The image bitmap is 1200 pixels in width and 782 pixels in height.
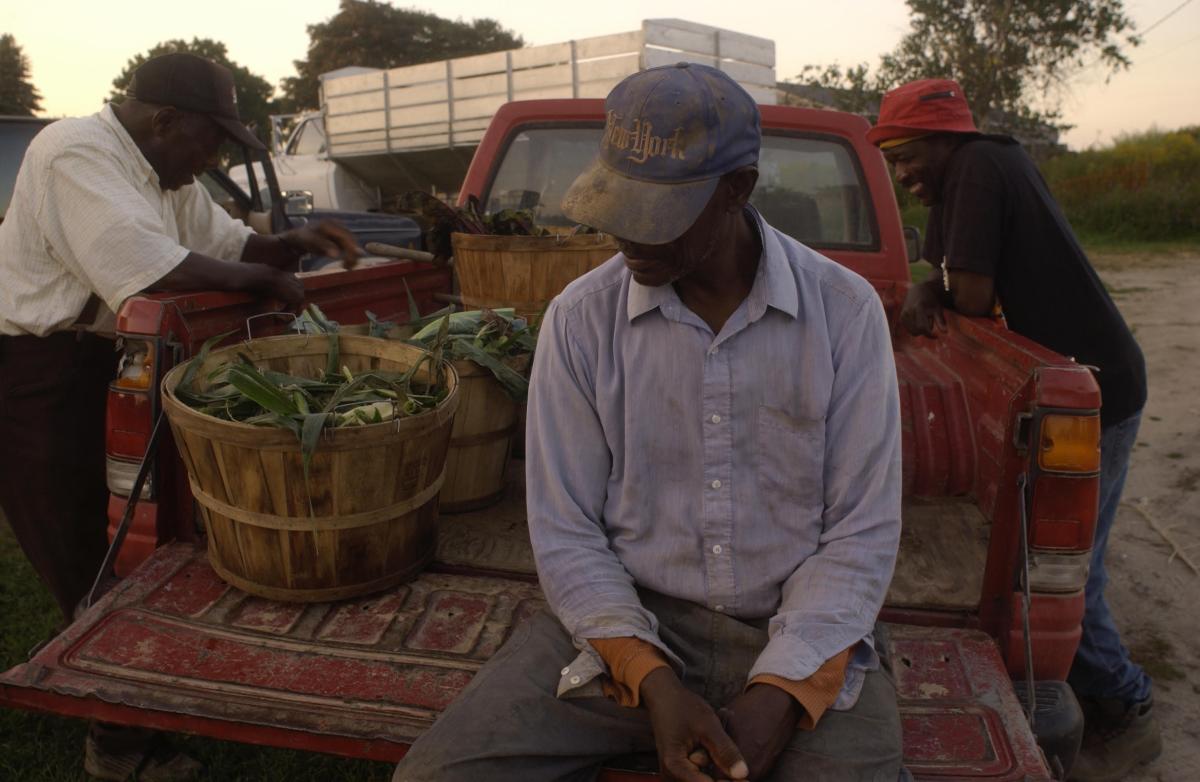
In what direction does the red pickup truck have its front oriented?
away from the camera

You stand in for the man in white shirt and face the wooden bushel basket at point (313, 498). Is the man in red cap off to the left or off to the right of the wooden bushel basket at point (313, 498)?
left

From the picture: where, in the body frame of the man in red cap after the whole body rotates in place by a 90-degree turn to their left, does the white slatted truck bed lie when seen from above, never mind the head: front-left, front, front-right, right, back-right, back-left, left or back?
back-right

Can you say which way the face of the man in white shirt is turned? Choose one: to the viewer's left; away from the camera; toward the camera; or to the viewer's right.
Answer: to the viewer's right

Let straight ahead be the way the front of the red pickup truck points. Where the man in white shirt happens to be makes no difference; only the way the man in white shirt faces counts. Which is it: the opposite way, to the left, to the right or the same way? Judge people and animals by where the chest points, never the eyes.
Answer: to the right

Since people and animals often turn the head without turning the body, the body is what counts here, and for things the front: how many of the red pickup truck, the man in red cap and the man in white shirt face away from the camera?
1

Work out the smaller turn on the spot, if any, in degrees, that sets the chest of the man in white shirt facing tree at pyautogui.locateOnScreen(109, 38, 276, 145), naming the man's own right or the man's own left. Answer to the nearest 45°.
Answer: approximately 90° to the man's own left

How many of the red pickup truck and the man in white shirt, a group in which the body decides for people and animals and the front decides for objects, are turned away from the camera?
1

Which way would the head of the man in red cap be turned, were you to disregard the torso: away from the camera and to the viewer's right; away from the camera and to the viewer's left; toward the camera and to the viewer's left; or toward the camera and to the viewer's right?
toward the camera and to the viewer's left

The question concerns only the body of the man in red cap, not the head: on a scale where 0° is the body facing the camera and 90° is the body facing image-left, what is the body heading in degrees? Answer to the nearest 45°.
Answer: approximately 90°

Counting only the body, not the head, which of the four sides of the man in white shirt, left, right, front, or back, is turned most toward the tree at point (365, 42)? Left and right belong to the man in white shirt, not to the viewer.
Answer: left

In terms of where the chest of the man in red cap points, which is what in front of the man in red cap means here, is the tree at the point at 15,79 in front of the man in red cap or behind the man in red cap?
in front

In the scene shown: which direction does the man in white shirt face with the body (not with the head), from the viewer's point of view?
to the viewer's right

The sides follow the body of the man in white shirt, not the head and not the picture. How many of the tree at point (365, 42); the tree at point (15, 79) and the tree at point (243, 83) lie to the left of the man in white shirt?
3

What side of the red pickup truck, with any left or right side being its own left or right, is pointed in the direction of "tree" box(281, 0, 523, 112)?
front

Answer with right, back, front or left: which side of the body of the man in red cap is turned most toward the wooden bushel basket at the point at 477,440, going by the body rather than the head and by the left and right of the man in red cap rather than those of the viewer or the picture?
front

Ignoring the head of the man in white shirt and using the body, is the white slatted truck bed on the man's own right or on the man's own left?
on the man's own left

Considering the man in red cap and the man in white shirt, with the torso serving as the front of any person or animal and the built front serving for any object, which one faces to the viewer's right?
the man in white shirt
